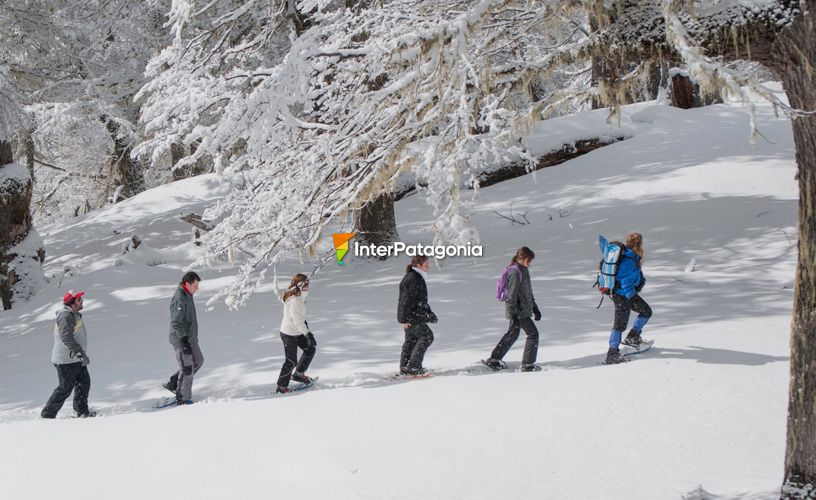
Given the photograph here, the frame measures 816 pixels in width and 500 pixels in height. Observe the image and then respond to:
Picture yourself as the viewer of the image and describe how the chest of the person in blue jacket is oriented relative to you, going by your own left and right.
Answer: facing to the right of the viewer

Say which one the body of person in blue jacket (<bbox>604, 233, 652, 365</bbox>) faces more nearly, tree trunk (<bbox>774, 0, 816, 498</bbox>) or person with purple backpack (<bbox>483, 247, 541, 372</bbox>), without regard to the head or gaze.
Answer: the tree trunk

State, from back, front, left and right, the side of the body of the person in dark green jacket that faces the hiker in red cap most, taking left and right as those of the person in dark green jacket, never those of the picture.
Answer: back

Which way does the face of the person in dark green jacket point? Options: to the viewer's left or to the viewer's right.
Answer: to the viewer's right

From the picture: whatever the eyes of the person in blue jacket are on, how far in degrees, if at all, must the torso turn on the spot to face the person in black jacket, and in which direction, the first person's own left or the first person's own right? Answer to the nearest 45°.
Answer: approximately 180°

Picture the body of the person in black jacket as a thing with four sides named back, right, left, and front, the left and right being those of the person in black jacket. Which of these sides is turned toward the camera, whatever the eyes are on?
right

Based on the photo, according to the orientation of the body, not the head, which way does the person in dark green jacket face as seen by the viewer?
to the viewer's right

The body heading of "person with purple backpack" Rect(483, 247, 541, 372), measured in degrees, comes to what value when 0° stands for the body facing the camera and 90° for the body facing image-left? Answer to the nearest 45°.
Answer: approximately 270°

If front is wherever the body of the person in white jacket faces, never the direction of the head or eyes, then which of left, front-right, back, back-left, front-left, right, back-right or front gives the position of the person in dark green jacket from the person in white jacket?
back

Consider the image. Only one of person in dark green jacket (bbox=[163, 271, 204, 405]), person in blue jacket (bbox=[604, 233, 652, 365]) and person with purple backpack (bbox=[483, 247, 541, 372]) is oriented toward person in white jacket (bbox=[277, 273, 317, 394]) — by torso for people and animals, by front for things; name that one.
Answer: the person in dark green jacket

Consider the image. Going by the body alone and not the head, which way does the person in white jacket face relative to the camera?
to the viewer's right

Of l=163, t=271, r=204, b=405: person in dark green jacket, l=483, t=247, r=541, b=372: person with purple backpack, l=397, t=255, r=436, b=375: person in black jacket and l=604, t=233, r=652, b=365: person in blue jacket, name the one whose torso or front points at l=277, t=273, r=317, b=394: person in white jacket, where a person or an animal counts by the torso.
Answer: the person in dark green jacket

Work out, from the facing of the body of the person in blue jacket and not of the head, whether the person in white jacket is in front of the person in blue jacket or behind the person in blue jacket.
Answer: behind

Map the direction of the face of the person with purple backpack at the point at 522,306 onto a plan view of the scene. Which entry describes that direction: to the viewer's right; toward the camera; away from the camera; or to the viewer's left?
to the viewer's right
